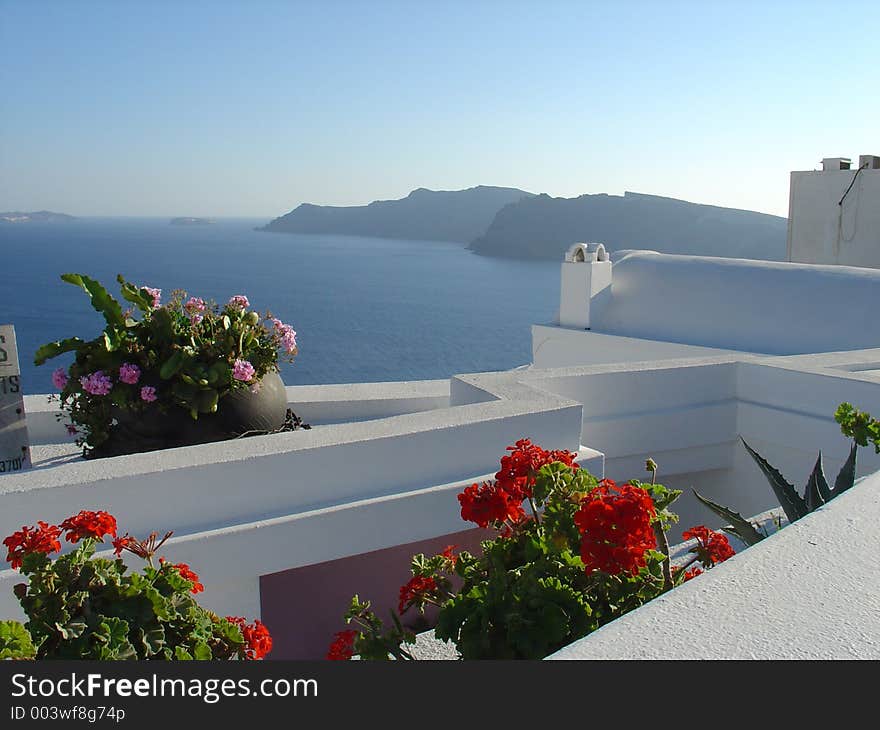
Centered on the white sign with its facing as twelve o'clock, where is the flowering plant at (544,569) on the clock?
The flowering plant is roughly at 11 o'clock from the white sign.

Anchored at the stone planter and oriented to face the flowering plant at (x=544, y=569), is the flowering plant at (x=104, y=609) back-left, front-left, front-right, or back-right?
front-right

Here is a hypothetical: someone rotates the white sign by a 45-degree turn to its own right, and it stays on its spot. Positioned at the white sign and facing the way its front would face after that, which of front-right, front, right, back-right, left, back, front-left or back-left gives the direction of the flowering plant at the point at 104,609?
front-left

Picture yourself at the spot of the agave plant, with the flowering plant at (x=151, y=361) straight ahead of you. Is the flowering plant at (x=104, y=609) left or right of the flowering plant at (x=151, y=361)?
left

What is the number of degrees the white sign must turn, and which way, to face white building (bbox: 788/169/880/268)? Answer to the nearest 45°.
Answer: approximately 135° to its left

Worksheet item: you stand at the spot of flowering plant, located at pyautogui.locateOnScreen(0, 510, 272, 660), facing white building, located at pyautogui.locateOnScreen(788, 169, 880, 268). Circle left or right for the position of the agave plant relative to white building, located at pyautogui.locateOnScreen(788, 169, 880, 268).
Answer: right

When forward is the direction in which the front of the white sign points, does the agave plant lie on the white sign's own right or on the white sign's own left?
on the white sign's own left

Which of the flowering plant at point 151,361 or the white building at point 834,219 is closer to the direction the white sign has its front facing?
the flowering plant

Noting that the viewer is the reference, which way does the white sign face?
facing the viewer

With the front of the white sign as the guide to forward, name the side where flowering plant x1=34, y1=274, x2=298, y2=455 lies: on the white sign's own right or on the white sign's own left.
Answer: on the white sign's own left

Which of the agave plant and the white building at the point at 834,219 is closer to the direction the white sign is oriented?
the agave plant
